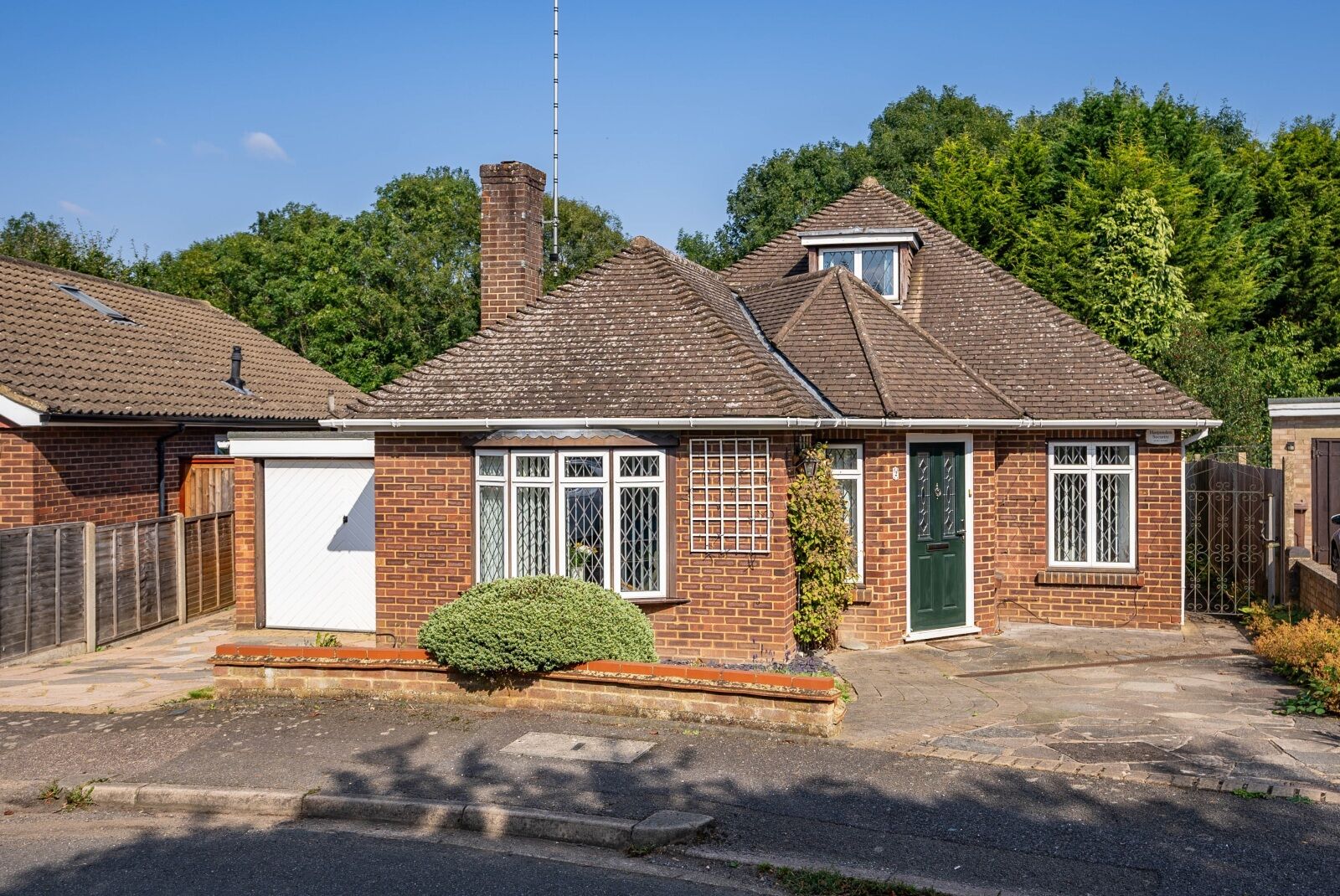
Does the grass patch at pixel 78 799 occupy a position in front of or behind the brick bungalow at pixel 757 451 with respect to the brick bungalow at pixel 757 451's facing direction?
in front

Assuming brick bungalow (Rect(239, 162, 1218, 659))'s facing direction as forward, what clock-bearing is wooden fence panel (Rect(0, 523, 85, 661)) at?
The wooden fence panel is roughly at 3 o'clock from the brick bungalow.

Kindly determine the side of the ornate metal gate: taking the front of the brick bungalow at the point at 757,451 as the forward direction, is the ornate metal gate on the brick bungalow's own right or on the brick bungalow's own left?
on the brick bungalow's own left

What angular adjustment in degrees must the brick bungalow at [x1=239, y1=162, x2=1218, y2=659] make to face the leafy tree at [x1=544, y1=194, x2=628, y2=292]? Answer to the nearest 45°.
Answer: approximately 180°

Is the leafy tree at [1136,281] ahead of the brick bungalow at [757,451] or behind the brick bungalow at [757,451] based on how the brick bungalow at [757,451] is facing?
behind

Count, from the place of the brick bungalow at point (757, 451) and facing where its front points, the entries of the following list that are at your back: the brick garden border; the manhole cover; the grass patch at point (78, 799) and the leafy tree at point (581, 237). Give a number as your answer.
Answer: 1

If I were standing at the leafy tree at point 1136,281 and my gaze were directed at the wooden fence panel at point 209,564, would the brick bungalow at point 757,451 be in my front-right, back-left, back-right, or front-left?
front-left

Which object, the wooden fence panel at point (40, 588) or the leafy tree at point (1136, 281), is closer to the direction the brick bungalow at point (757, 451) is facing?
the wooden fence panel

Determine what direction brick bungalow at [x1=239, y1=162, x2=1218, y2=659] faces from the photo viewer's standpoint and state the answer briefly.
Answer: facing the viewer

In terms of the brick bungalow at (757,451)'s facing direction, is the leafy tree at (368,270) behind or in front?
behind

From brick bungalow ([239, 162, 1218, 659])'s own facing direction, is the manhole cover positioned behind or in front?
in front
